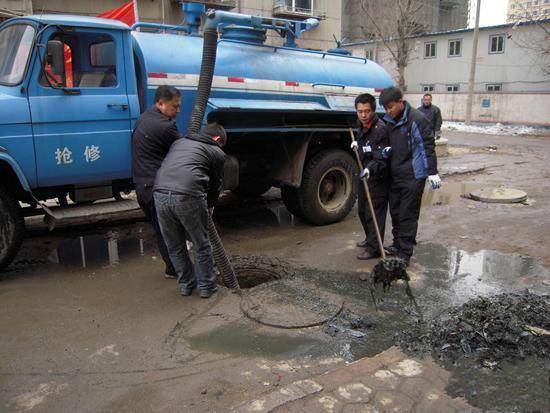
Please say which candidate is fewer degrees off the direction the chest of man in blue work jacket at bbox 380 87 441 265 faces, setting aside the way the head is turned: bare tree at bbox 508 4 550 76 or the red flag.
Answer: the red flag

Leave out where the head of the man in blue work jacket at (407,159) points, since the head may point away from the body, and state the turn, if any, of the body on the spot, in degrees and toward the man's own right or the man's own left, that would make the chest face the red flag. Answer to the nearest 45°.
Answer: approximately 45° to the man's own right

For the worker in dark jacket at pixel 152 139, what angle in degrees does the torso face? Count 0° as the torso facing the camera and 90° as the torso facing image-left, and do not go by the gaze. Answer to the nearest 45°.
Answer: approximately 270°

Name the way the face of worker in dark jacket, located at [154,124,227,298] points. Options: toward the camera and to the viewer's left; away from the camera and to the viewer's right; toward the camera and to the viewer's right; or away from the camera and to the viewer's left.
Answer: away from the camera and to the viewer's right

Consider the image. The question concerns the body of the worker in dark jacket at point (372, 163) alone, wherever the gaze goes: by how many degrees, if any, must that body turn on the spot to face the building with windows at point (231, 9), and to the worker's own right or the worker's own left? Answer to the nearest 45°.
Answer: approximately 135° to the worker's own right

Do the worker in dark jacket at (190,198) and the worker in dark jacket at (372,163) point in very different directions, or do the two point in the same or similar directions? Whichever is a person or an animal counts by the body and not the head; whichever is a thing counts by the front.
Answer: very different directions

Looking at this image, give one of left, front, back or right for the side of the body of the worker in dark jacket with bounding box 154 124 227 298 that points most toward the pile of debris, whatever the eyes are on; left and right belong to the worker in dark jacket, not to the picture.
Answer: right

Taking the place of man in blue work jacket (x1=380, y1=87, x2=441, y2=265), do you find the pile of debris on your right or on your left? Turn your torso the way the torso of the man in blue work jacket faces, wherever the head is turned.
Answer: on your left

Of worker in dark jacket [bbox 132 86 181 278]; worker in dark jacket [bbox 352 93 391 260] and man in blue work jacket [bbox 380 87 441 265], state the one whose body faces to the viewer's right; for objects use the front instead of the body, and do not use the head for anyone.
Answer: worker in dark jacket [bbox 132 86 181 278]

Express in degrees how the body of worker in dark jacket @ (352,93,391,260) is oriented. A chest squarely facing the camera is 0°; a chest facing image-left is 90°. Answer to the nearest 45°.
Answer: approximately 45°

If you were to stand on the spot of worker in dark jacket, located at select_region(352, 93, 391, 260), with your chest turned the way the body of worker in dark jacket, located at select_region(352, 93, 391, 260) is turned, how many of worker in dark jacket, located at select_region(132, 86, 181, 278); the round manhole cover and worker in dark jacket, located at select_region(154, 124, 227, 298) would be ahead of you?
2

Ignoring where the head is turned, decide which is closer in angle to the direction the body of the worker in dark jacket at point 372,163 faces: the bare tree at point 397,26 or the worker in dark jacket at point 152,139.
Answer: the worker in dark jacket

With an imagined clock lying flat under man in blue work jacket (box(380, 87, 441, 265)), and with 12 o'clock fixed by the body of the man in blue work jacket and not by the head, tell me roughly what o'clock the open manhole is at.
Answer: The open manhole is roughly at 1 o'clock from the man in blue work jacket.
